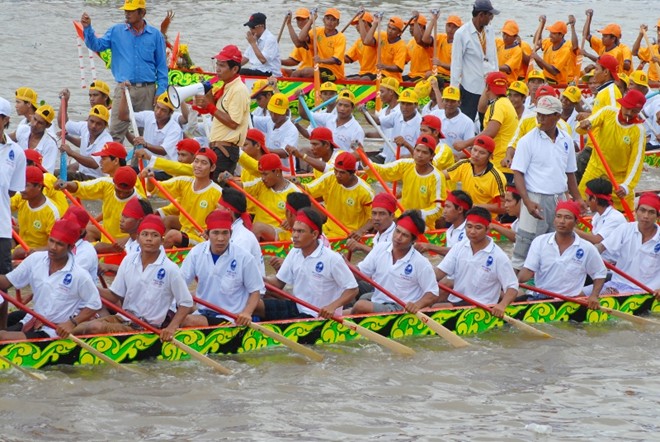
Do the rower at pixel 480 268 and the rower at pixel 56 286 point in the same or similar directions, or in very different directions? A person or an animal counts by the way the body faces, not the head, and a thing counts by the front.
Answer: same or similar directions

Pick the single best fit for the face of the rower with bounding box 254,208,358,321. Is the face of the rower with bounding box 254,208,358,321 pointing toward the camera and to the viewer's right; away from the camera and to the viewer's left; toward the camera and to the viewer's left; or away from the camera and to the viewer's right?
toward the camera and to the viewer's left

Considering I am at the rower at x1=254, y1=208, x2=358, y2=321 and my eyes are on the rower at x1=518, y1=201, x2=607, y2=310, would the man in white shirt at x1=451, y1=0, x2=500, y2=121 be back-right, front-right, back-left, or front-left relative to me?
front-left

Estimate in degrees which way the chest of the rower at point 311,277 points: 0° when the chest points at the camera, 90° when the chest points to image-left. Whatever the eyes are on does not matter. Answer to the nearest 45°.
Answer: approximately 45°

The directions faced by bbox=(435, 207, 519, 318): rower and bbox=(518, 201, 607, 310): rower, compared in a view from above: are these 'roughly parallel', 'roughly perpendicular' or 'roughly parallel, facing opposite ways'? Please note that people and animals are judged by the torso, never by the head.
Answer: roughly parallel

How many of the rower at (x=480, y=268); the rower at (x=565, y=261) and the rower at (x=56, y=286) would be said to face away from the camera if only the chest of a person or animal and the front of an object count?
0

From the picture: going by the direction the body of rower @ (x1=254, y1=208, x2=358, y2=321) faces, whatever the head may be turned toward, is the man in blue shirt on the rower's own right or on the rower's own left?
on the rower's own right

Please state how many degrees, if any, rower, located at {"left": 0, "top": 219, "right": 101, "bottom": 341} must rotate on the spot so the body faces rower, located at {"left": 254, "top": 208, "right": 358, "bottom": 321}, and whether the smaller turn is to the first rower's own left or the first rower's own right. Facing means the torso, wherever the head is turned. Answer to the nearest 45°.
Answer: approximately 135° to the first rower's own left

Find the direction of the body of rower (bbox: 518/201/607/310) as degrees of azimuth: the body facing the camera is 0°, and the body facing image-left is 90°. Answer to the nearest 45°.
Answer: approximately 45°

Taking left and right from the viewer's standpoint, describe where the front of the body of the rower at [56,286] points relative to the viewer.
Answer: facing the viewer and to the left of the viewer

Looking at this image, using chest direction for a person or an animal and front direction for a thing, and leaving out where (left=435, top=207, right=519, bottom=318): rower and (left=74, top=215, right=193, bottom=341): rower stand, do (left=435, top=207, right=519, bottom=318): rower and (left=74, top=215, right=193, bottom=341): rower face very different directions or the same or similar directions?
same or similar directions
